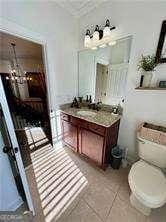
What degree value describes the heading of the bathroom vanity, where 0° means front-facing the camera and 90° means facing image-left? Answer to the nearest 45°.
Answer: approximately 45°

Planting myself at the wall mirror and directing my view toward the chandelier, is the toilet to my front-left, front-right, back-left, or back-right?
back-left

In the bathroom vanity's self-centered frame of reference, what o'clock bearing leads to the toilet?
The toilet is roughly at 9 o'clock from the bathroom vanity.

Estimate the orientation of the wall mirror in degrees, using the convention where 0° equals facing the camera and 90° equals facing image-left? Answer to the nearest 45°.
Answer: approximately 45°

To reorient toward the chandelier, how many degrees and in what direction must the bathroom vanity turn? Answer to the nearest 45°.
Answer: approximately 90° to its right

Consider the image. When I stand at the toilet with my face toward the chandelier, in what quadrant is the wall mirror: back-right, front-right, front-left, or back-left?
front-right

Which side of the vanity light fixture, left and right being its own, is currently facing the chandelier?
right

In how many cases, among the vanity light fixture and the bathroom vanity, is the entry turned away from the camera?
0
